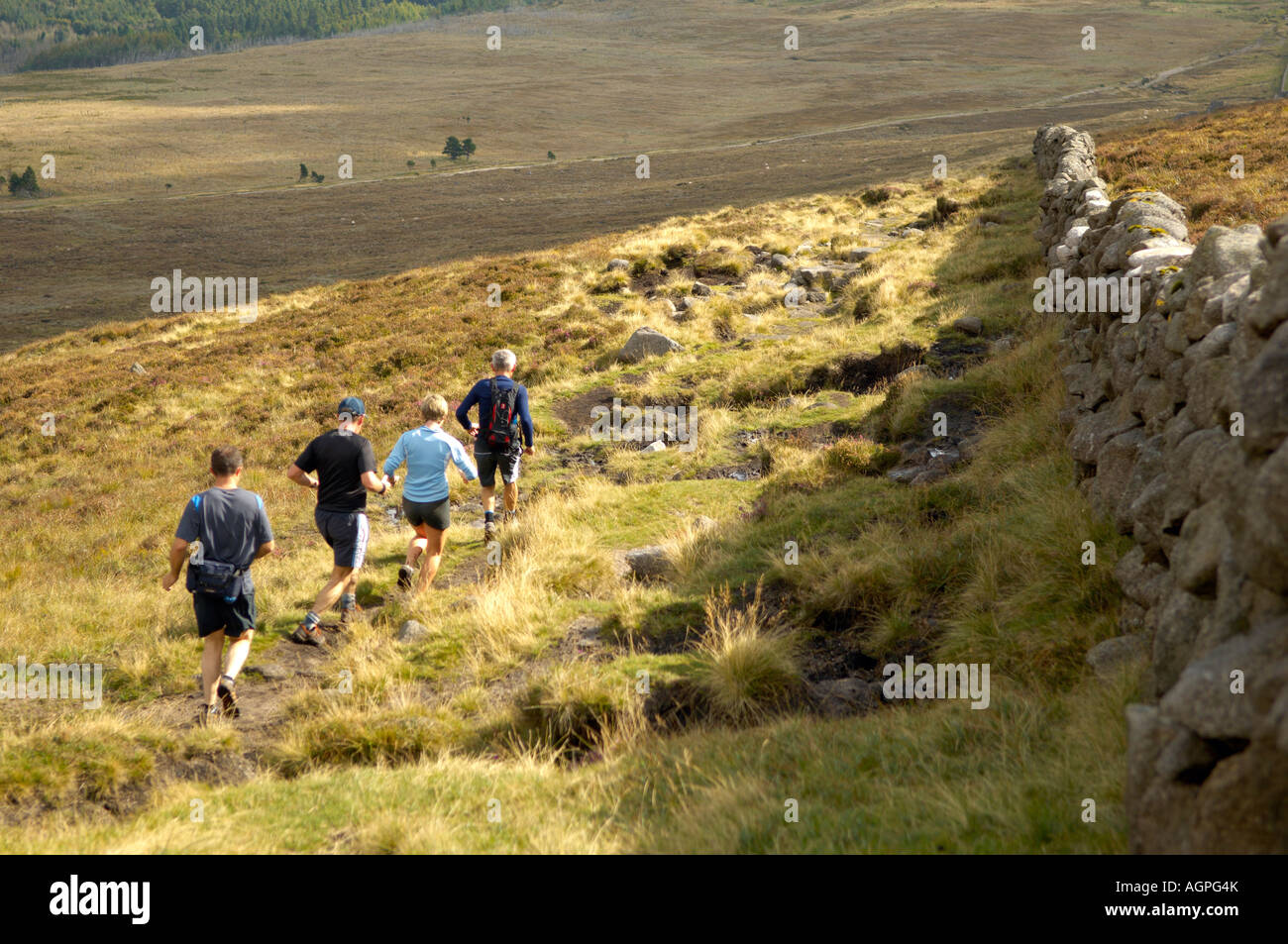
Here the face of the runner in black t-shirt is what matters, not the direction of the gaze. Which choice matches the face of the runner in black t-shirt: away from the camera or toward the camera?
away from the camera

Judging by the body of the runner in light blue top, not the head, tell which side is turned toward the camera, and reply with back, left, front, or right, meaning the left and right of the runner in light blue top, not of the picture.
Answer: back

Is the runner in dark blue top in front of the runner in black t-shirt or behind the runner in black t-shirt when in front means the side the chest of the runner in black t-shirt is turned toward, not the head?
in front

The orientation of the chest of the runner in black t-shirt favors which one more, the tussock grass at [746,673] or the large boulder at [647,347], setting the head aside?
the large boulder

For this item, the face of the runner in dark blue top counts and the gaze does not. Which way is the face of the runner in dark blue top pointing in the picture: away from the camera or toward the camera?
away from the camera

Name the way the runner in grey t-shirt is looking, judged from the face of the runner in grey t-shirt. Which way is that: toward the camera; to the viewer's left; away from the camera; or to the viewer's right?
away from the camera

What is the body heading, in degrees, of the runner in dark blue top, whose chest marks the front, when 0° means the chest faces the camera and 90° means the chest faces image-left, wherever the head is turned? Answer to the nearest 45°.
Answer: approximately 180°

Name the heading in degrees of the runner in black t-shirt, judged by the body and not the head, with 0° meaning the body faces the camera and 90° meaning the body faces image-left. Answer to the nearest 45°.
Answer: approximately 225°

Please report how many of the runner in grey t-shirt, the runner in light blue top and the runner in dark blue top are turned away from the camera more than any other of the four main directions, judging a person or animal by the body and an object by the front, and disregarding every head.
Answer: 3

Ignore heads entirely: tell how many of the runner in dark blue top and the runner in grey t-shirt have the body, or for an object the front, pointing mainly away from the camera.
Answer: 2

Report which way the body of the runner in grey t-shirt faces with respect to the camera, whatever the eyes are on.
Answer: away from the camera
